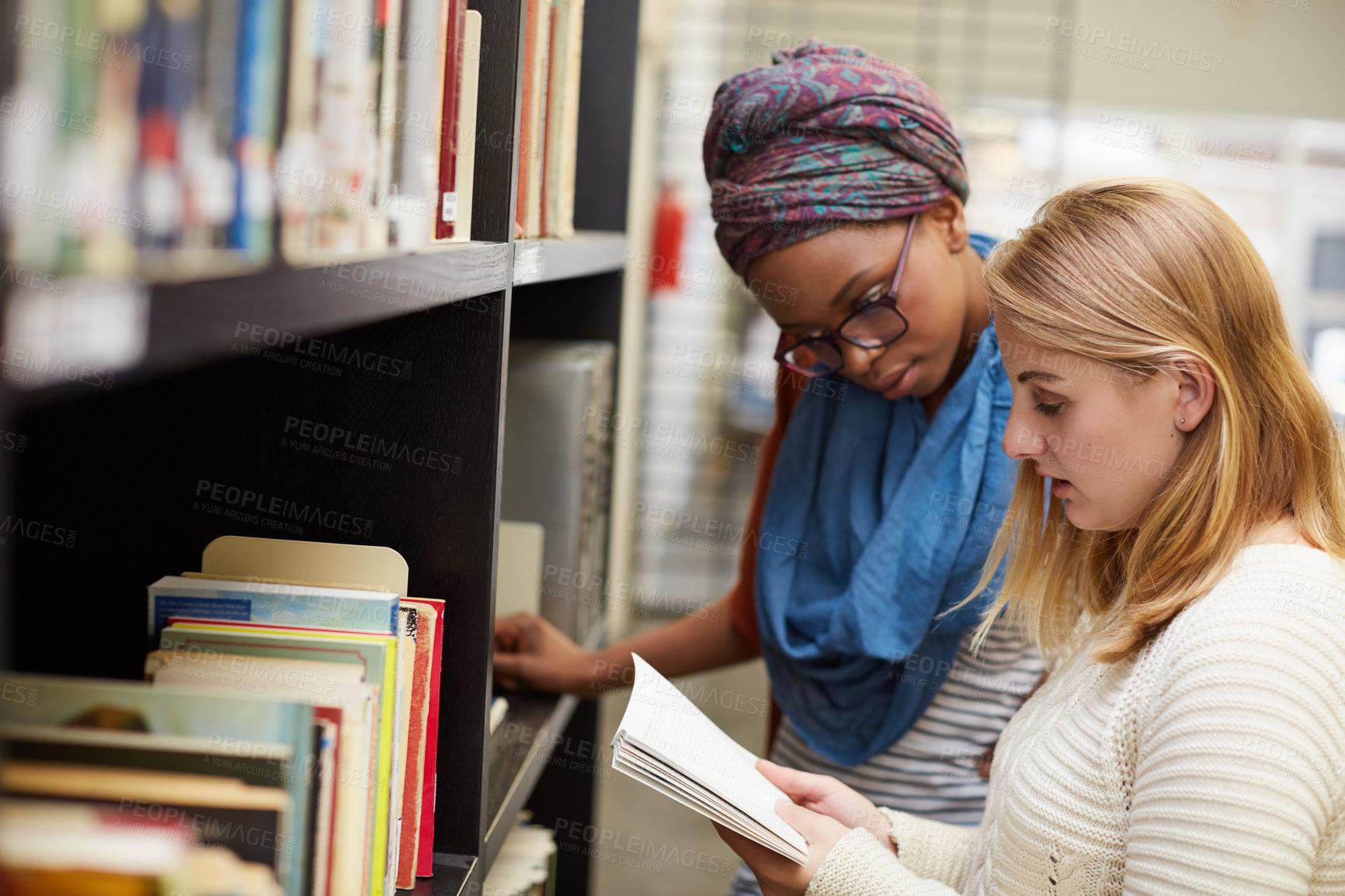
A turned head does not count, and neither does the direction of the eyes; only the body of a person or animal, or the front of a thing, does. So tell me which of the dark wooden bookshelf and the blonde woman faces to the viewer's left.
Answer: the blonde woman

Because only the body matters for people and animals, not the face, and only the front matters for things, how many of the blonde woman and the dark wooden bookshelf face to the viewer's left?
1

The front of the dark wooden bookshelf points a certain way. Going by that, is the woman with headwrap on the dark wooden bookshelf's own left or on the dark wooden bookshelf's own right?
on the dark wooden bookshelf's own left

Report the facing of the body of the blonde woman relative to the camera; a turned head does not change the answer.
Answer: to the viewer's left

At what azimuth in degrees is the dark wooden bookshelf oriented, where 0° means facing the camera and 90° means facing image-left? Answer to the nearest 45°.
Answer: approximately 315°

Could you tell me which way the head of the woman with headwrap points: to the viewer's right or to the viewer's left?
to the viewer's left
